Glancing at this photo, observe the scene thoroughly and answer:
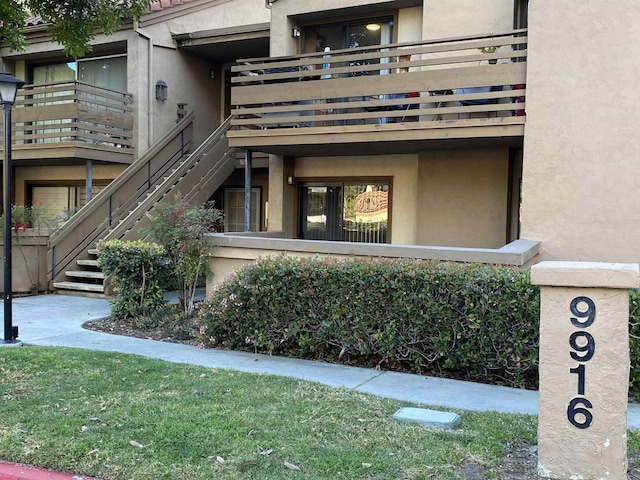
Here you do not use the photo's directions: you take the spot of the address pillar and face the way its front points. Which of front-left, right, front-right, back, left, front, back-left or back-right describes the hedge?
back-right

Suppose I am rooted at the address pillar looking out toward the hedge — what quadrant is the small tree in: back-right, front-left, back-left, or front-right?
front-left

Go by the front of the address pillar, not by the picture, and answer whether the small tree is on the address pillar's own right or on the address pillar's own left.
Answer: on the address pillar's own right

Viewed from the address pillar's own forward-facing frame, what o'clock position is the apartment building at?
The apartment building is roughly at 5 o'clock from the address pillar.

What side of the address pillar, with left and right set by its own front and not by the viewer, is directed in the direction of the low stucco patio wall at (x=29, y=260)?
right

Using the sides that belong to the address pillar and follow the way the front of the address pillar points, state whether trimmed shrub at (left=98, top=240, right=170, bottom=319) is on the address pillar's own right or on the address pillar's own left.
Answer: on the address pillar's own right

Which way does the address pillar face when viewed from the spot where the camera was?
facing the viewer

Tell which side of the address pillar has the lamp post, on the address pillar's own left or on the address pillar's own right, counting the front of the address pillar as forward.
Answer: on the address pillar's own right
